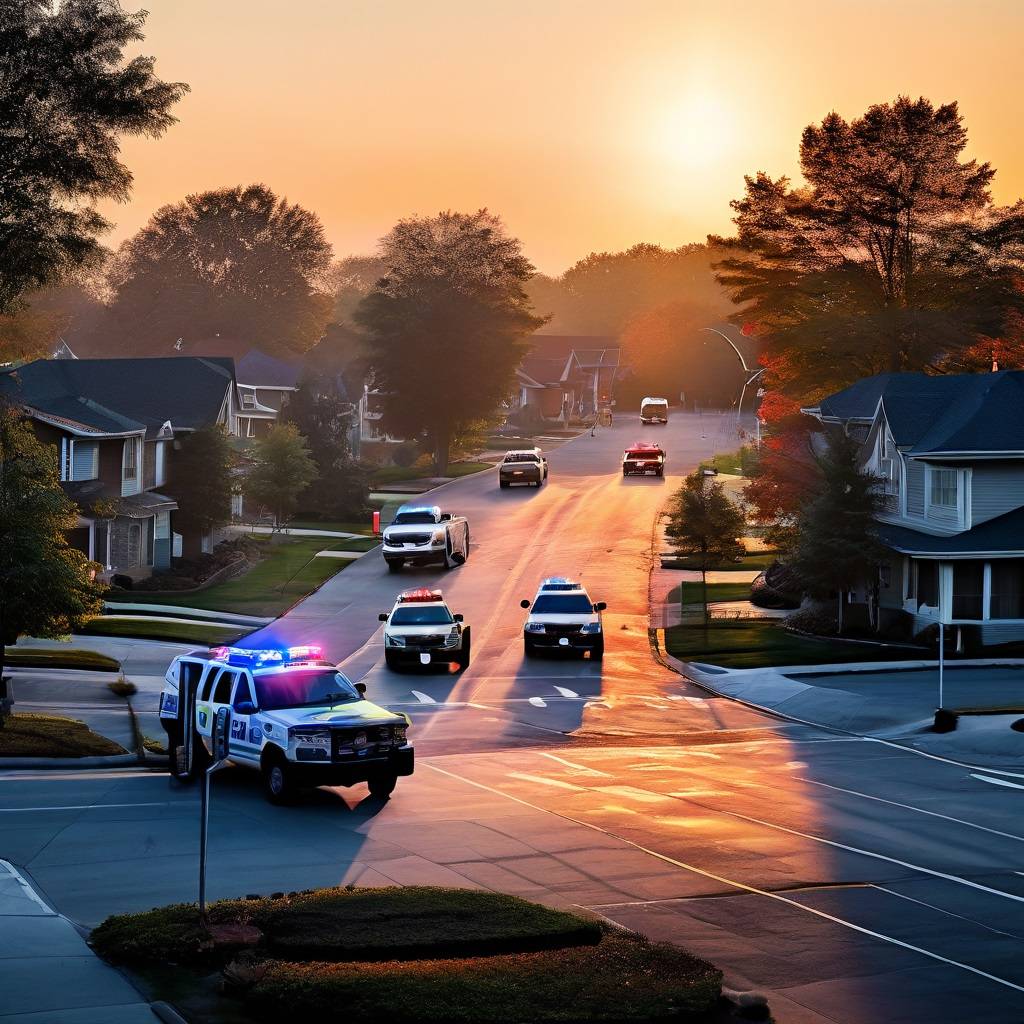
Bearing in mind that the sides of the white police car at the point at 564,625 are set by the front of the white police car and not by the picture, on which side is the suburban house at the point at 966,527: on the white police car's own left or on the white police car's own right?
on the white police car's own left

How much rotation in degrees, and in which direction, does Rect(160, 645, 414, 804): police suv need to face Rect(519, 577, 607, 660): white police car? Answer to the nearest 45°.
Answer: approximately 135° to its left

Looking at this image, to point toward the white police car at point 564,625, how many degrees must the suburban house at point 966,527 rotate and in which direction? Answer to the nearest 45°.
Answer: approximately 45° to its right

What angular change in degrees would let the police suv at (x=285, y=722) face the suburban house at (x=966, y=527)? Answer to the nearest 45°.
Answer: approximately 90° to its left

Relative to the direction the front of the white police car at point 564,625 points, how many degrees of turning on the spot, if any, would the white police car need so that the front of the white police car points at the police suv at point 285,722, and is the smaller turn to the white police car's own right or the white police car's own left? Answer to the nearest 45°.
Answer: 0° — it already faces it

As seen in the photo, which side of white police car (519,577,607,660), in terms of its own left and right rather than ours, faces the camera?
front

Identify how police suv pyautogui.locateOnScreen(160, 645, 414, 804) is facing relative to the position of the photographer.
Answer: facing the viewer and to the right of the viewer

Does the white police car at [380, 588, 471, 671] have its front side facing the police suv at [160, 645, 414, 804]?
yes

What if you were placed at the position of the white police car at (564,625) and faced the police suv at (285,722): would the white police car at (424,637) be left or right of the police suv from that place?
right
